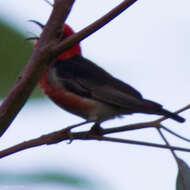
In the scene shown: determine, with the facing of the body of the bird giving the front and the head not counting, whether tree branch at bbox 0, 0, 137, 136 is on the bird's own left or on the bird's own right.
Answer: on the bird's own left

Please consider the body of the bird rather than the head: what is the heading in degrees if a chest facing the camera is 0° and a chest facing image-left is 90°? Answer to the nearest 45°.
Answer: approximately 90°
